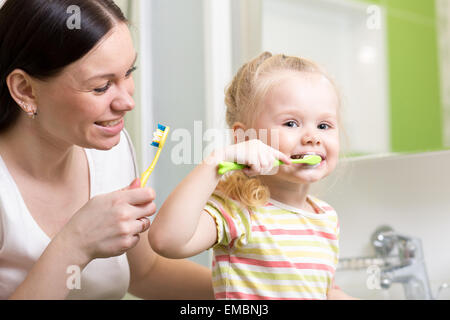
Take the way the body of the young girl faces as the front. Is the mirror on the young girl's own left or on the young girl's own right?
on the young girl's own left

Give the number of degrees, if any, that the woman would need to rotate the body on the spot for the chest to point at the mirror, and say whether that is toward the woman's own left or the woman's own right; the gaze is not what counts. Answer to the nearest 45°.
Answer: approximately 90° to the woman's own left

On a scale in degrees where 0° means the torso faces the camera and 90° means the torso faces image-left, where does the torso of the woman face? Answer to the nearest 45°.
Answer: approximately 315°
